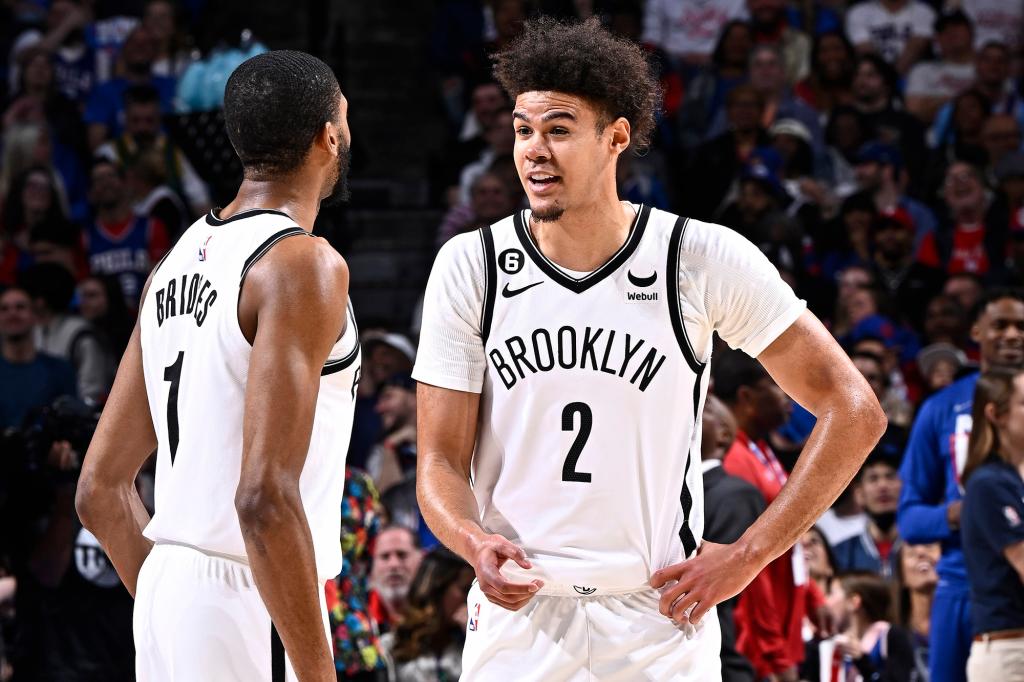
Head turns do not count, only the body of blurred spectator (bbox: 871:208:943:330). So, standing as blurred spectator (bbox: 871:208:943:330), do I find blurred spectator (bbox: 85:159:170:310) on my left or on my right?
on my right

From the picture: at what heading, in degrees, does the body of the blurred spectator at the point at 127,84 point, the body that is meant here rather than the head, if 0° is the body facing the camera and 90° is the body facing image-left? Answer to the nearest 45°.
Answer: approximately 0°

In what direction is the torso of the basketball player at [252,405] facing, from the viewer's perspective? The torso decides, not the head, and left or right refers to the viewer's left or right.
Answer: facing away from the viewer and to the right of the viewer

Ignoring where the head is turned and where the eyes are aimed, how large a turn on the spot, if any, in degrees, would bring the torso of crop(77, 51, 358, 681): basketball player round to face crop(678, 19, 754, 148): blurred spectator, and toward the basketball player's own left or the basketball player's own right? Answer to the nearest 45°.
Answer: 0° — they already face them

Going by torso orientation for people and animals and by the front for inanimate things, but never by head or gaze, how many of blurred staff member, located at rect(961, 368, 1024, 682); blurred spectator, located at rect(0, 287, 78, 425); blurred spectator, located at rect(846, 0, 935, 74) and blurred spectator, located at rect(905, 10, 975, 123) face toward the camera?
3
